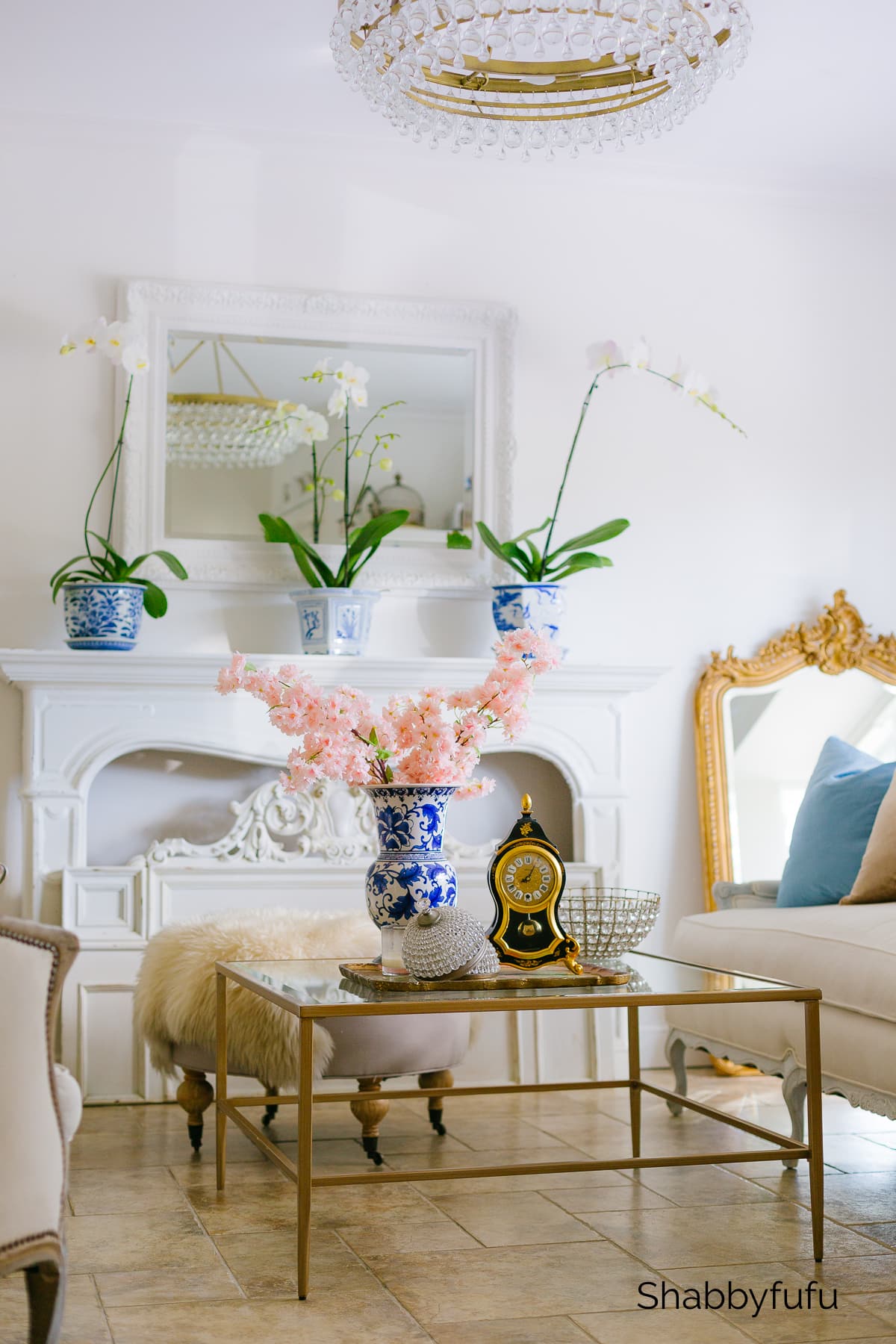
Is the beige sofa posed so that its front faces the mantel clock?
yes

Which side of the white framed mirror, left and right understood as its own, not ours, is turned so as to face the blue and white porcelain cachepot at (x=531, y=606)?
left

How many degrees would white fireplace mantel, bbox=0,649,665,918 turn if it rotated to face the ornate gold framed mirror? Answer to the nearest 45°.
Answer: approximately 90° to its left

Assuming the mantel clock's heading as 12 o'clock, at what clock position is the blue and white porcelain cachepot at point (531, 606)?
The blue and white porcelain cachepot is roughly at 6 o'clock from the mantel clock.

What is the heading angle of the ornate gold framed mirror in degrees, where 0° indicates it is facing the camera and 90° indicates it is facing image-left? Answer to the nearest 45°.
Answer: approximately 0°

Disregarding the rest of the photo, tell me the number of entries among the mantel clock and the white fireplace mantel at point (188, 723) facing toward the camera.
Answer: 2

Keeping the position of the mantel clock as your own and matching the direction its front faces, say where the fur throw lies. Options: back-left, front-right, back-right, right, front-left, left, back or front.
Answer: back-right

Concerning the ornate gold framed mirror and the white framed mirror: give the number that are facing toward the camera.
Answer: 2

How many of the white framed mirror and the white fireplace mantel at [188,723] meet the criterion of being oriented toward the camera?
2

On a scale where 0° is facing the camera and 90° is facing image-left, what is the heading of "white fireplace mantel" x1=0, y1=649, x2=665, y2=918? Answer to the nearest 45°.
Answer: approximately 0°
